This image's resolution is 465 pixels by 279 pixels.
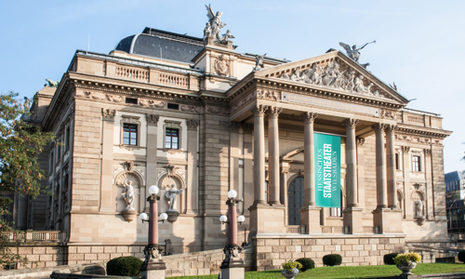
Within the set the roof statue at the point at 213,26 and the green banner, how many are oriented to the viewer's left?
0

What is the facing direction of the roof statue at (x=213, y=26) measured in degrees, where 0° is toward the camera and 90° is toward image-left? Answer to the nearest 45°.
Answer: approximately 315°

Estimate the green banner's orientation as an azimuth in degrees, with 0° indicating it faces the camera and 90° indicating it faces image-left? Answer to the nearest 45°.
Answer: approximately 315°
